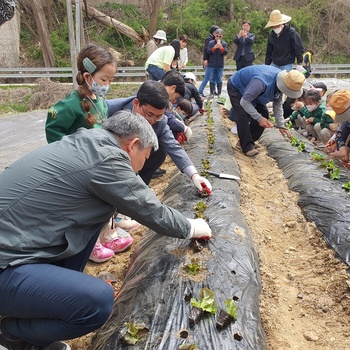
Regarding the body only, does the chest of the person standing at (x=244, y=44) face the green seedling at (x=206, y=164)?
yes

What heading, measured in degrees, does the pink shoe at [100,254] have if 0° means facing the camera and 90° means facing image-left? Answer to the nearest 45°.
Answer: approximately 270°

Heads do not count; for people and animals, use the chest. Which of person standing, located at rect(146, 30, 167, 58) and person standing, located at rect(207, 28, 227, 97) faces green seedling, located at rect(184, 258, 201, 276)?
person standing, located at rect(207, 28, 227, 97)

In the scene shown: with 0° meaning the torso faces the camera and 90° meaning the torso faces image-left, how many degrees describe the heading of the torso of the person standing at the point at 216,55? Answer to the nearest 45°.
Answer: approximately 0°

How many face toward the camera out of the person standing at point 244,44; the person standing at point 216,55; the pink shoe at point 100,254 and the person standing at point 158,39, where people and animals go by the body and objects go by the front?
2

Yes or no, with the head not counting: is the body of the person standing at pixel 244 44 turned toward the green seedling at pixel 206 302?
yes
